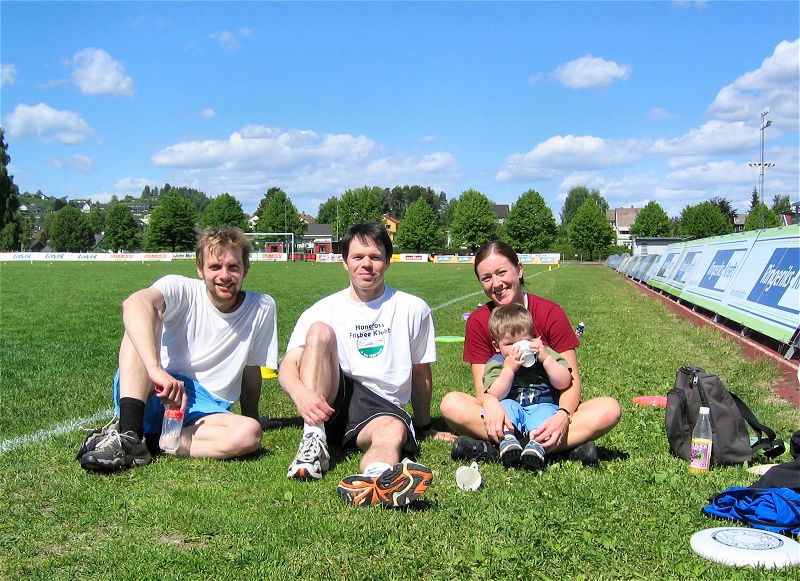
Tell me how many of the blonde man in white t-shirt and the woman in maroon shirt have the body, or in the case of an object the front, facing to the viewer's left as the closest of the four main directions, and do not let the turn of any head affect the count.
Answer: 0

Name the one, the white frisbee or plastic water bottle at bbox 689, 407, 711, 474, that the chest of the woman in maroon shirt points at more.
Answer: the white frisbee

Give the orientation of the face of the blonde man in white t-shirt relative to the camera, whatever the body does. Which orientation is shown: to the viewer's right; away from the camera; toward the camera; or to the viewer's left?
toward the camera

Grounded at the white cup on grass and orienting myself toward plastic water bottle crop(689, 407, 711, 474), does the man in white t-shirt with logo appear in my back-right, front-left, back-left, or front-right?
back-left

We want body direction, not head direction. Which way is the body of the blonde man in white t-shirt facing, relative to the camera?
toward the camera

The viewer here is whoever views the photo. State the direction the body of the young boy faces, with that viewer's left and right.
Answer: facing the viewer

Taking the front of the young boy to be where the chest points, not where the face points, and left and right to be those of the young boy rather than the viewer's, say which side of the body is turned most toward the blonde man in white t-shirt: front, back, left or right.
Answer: right

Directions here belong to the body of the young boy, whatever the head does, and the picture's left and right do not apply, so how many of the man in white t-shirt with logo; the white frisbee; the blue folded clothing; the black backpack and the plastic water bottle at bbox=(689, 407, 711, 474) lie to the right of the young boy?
1

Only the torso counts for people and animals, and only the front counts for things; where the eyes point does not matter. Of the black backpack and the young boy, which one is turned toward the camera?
the young boy

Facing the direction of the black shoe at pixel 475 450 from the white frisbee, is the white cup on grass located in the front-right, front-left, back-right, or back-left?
front-left

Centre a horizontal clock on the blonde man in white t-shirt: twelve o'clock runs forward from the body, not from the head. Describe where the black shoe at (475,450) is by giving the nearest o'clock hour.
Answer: The black shoe is roughly at 10 o'clock from the blonde man in white t-shirt.

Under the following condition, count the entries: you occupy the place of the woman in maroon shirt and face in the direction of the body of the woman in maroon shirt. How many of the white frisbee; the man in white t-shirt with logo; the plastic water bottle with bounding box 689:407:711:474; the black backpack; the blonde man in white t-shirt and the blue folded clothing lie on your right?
2

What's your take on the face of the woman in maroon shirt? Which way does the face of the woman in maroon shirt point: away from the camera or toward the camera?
toward the camera

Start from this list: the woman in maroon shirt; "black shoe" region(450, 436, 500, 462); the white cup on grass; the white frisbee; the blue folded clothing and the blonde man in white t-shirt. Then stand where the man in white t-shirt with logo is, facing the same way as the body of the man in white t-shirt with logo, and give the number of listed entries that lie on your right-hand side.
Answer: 1

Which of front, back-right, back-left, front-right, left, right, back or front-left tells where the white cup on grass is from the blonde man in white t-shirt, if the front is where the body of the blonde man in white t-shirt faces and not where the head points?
front-left
